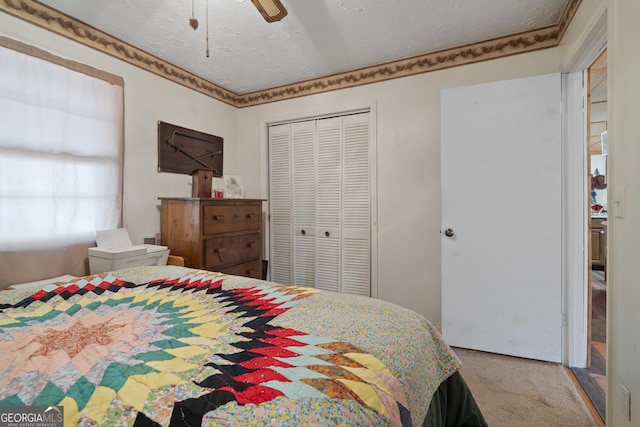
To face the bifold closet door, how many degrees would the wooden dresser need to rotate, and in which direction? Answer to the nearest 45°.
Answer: approximately 45° to its left

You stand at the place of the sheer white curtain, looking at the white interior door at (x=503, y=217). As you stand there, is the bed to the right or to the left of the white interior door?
right

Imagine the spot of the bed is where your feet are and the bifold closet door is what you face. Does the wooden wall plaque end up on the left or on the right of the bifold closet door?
left

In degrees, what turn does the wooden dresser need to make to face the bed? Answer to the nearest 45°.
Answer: approximately 45° to its right

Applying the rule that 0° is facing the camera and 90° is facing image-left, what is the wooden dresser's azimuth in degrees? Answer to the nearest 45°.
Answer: approximately 315°
